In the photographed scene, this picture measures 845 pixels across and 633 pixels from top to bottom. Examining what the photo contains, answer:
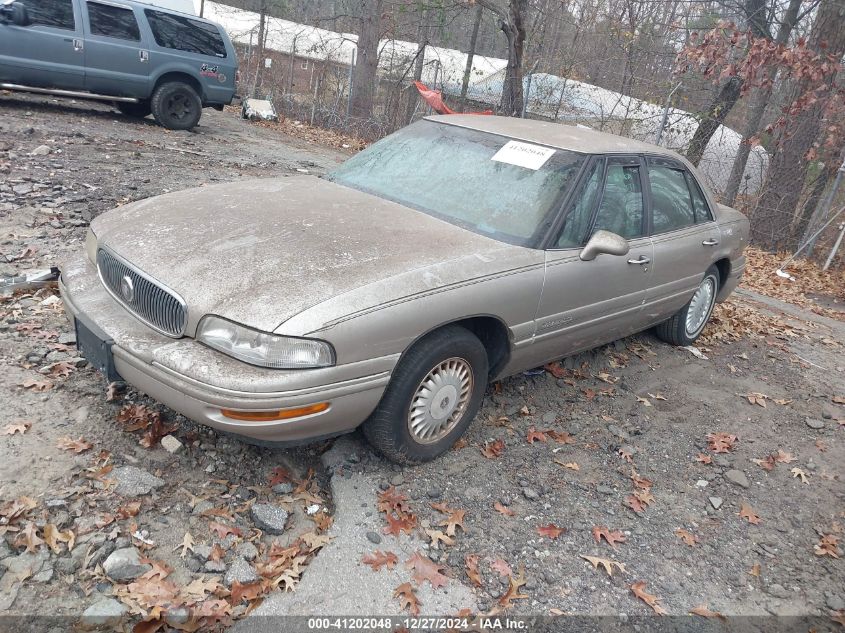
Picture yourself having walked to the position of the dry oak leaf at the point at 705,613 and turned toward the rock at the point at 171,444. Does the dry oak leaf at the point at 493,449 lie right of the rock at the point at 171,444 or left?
right

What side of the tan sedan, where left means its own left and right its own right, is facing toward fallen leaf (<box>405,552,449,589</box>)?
left

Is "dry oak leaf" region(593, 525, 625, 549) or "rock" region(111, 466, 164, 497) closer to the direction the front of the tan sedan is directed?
the rock

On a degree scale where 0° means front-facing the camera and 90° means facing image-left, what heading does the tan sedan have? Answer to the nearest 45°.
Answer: approximately 45°

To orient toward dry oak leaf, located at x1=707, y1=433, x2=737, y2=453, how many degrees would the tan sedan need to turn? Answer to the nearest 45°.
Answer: approximately 135° to its left

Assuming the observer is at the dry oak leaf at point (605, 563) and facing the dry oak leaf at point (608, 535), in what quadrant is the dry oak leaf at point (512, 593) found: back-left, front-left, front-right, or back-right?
back-left

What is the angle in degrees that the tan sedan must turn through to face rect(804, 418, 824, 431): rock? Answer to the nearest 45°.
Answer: approximately 135° to its left

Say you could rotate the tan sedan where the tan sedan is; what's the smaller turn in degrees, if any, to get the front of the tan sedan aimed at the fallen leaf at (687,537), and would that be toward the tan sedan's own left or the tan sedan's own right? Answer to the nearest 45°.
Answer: approximately 135° to the tan sedan's own left

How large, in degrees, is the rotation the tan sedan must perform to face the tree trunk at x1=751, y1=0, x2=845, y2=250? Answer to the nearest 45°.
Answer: approximately 180°

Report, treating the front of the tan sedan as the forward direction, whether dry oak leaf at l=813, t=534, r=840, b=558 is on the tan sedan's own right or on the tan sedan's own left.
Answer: on the tan sedan's own left

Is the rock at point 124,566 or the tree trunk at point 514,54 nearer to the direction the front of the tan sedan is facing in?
the rock

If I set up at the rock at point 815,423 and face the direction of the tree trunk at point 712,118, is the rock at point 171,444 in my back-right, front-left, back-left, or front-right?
back-left

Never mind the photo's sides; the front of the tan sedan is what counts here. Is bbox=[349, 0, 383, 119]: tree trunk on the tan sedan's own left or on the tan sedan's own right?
on the tan sedan's own right

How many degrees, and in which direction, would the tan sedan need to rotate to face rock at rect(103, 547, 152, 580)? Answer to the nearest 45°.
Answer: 0° — it already faces it
